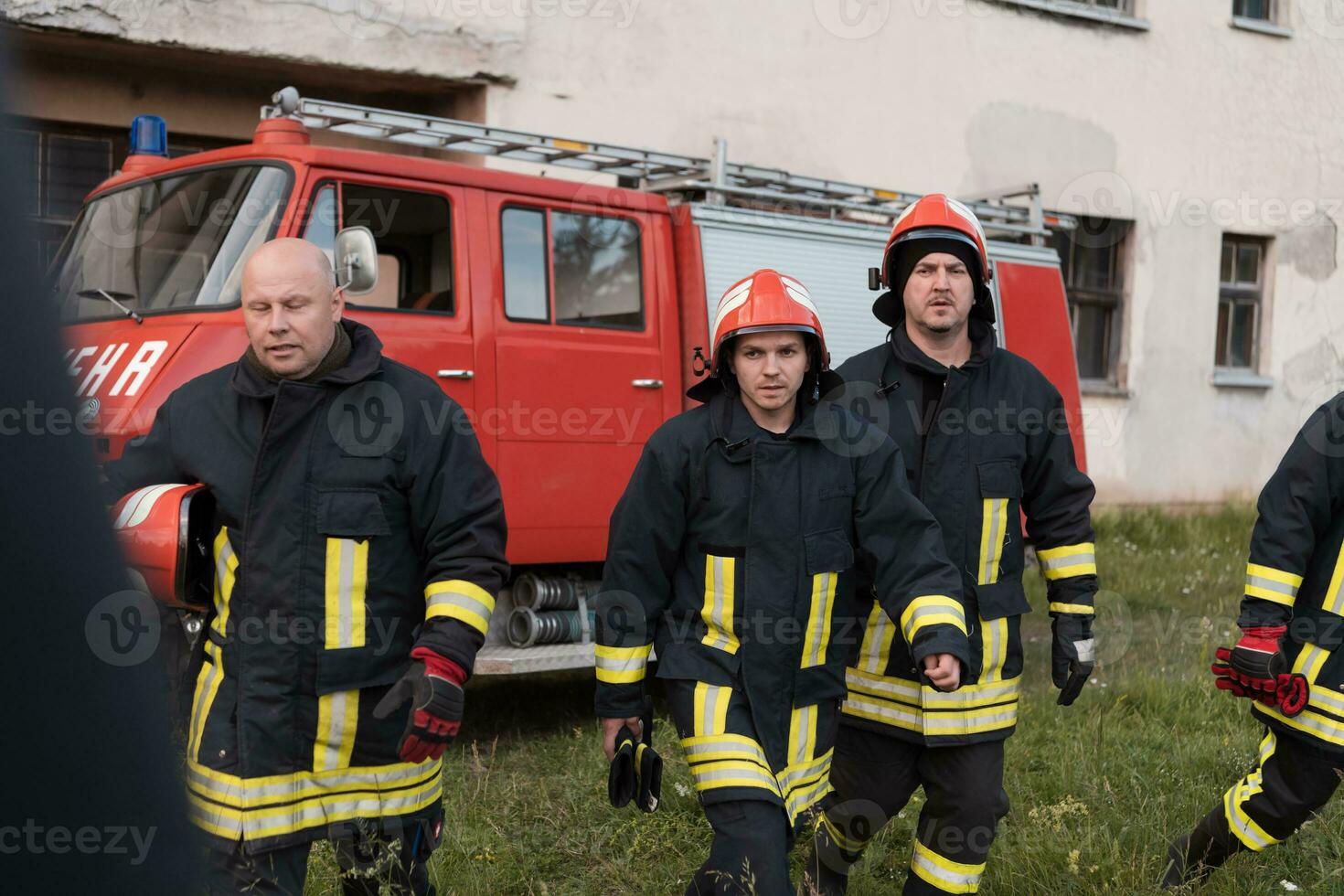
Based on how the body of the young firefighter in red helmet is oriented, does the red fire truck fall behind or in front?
behind

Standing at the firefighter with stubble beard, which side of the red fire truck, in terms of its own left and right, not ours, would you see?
left

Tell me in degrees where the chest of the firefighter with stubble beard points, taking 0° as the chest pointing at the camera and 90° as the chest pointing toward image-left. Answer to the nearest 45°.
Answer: approximately 0°

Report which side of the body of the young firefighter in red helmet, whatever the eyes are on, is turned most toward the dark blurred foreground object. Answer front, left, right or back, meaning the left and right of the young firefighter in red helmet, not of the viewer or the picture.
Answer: front

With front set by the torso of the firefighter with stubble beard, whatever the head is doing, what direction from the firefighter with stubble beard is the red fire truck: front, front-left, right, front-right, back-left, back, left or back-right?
back-right

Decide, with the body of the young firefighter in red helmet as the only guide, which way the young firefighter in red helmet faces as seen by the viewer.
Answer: toward the camera

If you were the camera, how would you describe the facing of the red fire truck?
facing the viewer and to the left of the viewer

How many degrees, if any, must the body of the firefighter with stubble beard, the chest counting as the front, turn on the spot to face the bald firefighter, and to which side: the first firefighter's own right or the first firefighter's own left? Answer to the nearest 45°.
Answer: approximately 45° to the first firefighter's own right

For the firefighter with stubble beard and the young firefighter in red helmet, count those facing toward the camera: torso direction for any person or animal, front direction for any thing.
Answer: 2

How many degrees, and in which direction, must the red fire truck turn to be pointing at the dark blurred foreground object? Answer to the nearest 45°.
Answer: approximately 45° to its left
